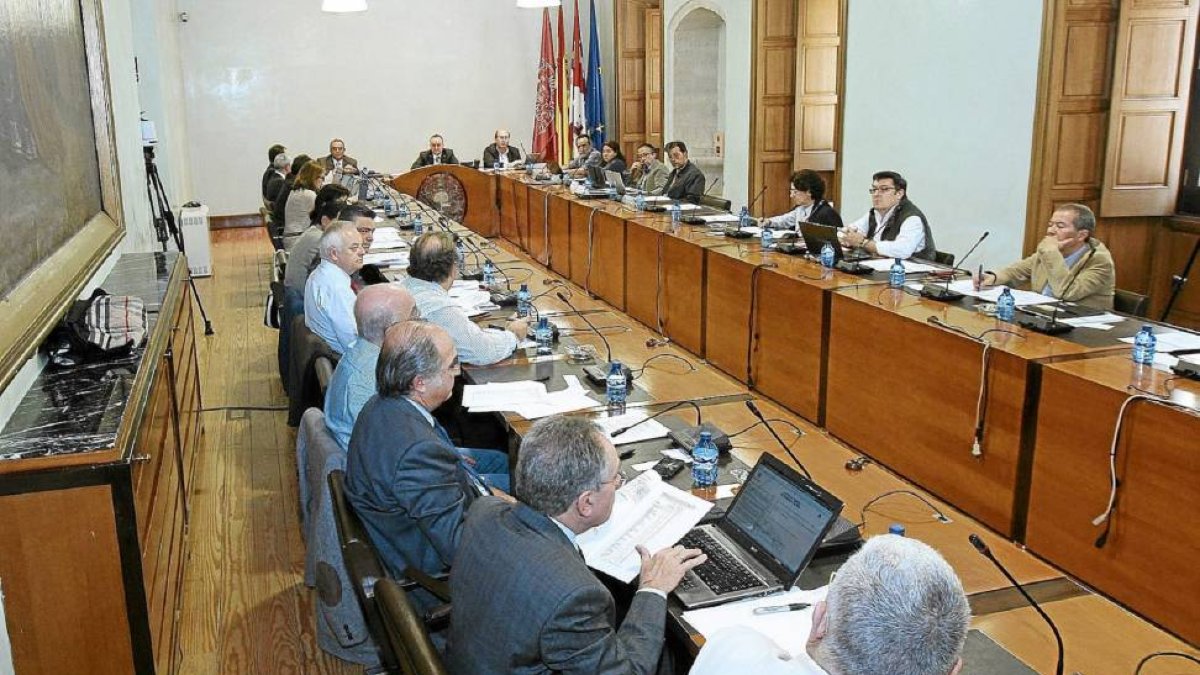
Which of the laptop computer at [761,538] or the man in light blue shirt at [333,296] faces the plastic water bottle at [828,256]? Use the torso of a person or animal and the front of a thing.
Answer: the man in light blue shirt

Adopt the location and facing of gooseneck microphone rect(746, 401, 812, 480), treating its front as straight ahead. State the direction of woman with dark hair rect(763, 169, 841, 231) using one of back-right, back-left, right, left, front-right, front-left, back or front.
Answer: right

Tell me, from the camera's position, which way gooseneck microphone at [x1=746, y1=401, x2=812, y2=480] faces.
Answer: facing to the left of the viewer

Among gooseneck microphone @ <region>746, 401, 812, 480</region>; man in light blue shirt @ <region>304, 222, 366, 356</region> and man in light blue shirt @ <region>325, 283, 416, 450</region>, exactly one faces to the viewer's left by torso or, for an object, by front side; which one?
the gooseneck microphone

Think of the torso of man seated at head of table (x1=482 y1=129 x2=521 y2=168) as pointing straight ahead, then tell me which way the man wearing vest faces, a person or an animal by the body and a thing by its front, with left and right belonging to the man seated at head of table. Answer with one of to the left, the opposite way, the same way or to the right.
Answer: to the right

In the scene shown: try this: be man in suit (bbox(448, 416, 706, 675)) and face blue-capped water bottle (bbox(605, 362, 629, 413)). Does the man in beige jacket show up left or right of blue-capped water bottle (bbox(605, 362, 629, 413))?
right

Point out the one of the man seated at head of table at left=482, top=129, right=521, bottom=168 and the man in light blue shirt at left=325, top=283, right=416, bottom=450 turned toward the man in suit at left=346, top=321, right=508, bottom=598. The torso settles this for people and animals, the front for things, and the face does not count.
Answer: the man seated at head of table

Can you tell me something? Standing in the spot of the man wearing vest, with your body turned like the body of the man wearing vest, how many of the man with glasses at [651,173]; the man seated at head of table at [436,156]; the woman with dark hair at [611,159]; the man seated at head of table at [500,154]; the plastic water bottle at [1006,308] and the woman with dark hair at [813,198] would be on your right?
5

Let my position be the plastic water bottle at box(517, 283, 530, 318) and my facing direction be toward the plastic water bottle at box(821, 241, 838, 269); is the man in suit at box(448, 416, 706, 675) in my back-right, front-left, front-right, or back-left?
back-right

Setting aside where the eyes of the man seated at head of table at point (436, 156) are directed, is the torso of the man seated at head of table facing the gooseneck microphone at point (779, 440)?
yes

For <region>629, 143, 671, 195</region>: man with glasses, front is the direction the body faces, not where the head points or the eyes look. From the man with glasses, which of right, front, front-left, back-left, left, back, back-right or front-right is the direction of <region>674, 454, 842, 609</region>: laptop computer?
front-left

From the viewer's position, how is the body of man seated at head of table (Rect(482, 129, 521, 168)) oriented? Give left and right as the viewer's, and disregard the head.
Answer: facing the viewer

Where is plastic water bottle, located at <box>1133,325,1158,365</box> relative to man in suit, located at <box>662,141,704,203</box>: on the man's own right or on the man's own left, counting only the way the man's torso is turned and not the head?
on the man's own left

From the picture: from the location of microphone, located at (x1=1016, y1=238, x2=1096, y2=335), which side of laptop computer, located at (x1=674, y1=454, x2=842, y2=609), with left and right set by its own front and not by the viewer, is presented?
back

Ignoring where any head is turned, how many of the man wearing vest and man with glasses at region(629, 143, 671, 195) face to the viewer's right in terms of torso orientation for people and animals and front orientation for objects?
0

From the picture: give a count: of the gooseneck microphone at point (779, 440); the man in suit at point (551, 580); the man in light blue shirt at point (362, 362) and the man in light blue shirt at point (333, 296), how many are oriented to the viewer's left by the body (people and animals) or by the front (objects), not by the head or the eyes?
1
